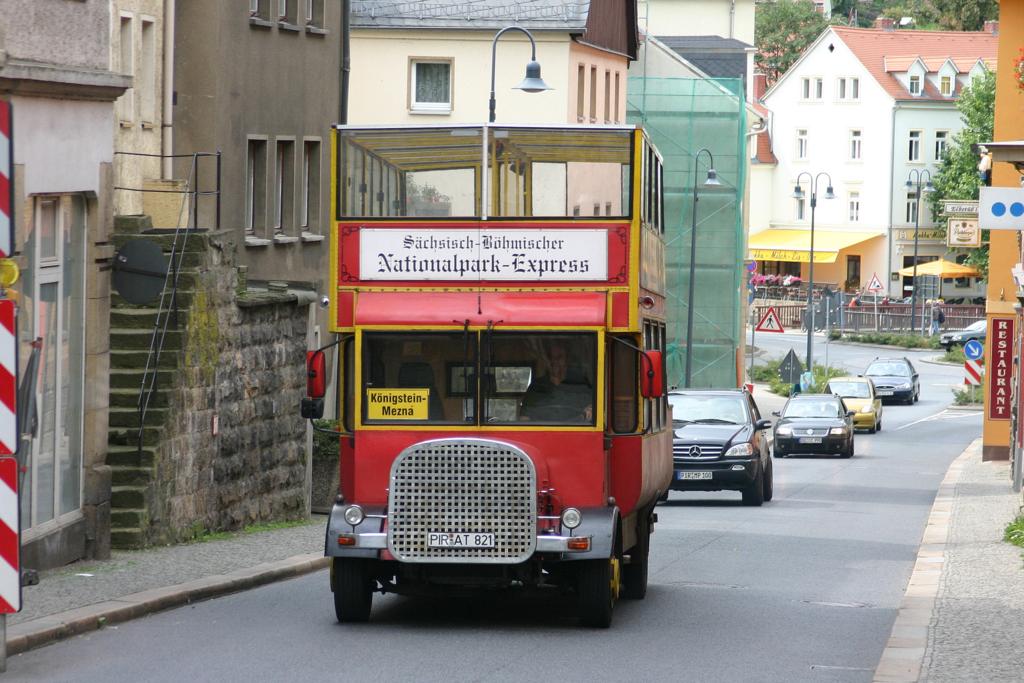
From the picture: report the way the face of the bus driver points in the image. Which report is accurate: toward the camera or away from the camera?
toward the camera

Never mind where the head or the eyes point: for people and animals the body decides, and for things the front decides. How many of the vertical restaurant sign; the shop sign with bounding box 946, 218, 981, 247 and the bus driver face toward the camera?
3

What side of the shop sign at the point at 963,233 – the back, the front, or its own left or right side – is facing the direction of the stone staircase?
front

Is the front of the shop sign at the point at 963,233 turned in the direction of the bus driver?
yes

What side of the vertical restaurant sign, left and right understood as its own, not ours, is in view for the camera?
front

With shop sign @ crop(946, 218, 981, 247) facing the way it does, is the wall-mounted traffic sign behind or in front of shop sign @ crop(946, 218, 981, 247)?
in front

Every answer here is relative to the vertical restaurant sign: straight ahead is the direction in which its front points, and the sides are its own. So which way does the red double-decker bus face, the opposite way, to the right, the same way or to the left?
the same way

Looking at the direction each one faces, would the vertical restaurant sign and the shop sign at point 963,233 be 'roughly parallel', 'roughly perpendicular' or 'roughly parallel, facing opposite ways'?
roughly parallel

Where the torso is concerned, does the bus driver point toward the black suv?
no

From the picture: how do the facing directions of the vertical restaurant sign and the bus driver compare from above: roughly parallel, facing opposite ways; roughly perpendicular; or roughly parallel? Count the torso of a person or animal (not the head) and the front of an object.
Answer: roughly parallel

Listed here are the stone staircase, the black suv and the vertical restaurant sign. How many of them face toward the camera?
3

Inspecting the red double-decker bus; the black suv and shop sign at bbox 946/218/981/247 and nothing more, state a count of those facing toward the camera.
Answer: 3

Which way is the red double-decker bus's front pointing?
toward the camera

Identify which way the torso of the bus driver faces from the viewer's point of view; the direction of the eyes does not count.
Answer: toward the camera

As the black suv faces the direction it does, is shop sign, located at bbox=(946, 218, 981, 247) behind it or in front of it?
behind

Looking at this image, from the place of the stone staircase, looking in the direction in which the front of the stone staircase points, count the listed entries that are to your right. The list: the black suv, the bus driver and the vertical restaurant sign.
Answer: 0
